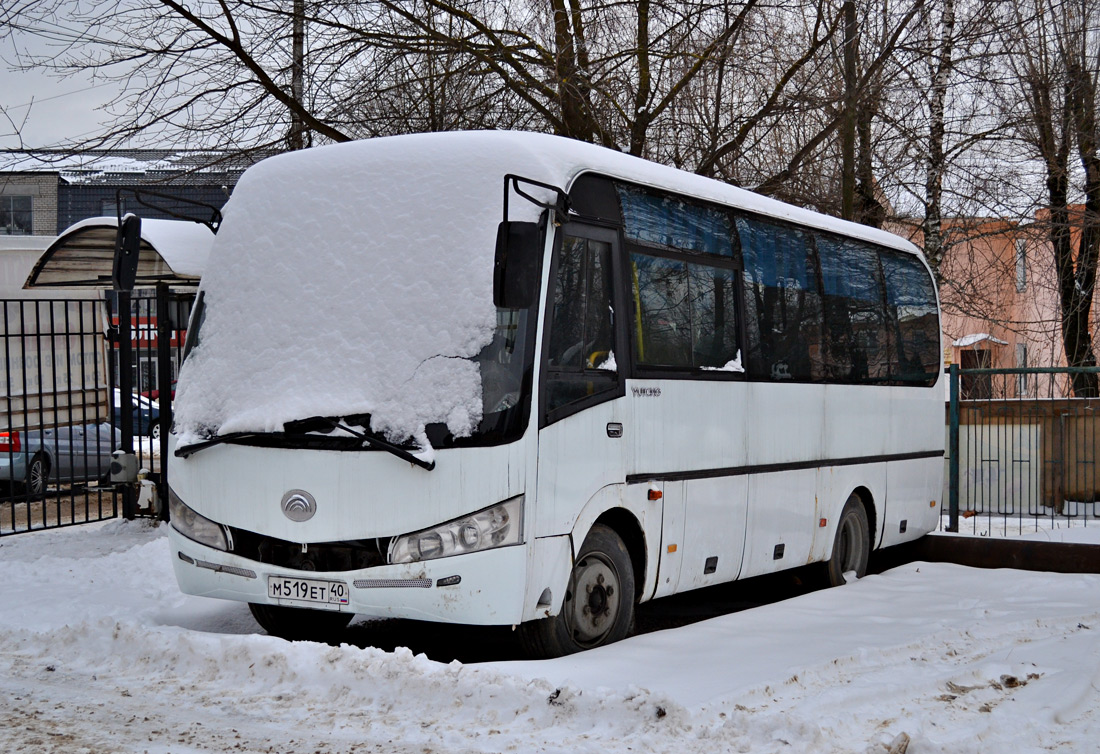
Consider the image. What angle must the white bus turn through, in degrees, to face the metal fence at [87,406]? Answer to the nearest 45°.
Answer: approximately 90° to its right

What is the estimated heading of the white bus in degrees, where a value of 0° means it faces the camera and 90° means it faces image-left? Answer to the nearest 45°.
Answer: approximately 45°

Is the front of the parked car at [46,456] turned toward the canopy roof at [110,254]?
no

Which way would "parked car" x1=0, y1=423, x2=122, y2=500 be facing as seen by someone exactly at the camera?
facing away from the viewer and to the right of the viewer

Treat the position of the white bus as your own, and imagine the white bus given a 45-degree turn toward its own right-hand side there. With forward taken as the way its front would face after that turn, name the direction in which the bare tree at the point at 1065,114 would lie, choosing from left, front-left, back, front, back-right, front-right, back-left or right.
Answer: back-right

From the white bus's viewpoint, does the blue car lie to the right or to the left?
on its right

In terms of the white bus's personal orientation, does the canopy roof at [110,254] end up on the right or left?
on its right

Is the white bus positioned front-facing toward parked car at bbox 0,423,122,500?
no

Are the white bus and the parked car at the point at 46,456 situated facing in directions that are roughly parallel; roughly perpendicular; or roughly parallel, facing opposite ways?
roughly parallel, facing opposite ways

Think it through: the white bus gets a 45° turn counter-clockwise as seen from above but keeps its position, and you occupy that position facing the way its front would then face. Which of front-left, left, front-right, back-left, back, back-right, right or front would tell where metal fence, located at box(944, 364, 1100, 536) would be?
back-left
